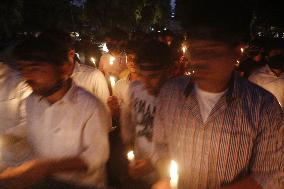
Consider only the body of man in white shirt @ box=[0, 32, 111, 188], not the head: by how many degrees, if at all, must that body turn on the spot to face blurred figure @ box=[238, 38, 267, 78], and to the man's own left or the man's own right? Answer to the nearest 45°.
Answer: approximately 180°

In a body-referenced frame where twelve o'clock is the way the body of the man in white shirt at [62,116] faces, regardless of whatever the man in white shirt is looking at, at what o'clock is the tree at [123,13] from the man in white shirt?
The tree is roughly at 5 o'clock from the man in white shirt.

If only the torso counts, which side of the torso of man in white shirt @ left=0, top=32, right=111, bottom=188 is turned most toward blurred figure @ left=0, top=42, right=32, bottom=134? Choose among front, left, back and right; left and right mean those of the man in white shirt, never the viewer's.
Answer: right

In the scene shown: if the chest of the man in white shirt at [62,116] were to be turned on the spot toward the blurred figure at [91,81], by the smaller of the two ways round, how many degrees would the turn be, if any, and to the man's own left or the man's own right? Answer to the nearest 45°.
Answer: approximately 135° to the man's own right

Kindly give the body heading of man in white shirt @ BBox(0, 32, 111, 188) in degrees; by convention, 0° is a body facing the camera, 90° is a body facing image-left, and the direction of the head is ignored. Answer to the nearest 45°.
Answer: approximately 45°

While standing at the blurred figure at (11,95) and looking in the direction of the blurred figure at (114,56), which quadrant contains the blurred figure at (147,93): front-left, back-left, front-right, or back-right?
front-right

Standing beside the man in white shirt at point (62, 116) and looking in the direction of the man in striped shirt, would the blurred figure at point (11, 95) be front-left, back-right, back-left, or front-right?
back-left

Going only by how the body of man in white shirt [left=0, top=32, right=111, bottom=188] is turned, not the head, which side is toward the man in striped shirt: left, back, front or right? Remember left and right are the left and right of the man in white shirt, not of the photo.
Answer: left

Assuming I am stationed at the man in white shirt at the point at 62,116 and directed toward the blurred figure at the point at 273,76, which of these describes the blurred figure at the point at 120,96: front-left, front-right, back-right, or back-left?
front-left
